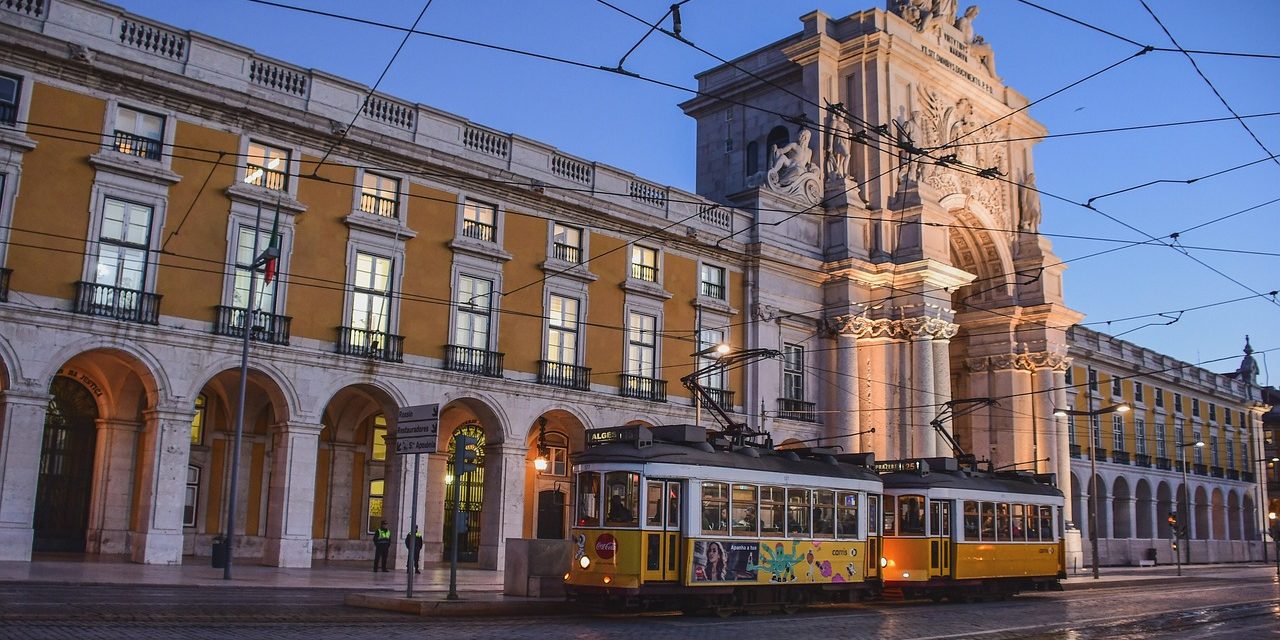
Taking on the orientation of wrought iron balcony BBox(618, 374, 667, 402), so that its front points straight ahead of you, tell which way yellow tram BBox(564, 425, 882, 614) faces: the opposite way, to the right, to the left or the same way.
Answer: to the right

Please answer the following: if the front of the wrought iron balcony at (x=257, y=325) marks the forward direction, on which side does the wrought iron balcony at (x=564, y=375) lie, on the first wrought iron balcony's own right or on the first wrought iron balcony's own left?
on the first wrought iron balcony's own left

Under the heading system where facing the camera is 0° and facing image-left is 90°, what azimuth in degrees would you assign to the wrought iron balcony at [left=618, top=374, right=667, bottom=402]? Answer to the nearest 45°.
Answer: approximately 315°

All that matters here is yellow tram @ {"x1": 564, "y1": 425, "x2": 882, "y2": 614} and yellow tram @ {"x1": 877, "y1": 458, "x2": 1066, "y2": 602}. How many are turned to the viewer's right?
0

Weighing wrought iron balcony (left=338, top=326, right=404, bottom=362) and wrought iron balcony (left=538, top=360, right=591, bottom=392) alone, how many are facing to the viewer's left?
0

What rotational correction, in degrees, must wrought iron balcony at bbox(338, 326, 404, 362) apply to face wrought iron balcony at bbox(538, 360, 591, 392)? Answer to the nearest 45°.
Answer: approximately 90° to its left

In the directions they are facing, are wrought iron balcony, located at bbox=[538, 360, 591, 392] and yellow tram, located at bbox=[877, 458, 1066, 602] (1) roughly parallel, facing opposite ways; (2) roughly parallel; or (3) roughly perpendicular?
roughly perpendicular

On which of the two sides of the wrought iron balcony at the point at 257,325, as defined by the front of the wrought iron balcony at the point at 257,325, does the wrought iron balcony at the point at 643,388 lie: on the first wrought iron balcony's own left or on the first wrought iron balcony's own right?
on the first wrought iron balcony's own left

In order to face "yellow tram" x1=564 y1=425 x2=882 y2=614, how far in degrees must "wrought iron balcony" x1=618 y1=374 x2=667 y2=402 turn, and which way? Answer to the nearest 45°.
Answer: approximately 45° to its right

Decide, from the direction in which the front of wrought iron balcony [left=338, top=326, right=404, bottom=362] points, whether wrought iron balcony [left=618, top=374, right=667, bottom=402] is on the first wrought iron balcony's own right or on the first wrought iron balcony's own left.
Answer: on the first wrought iron balcony's own left

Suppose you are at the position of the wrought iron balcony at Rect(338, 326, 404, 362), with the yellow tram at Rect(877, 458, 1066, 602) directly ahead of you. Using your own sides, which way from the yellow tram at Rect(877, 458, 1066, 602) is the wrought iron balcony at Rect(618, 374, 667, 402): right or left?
left

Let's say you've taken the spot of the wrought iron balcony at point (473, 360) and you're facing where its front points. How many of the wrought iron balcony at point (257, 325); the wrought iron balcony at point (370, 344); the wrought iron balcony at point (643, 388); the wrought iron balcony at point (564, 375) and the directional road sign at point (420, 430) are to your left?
2

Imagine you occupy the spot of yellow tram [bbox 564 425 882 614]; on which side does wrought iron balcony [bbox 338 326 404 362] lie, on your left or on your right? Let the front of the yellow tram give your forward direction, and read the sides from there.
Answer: on your right

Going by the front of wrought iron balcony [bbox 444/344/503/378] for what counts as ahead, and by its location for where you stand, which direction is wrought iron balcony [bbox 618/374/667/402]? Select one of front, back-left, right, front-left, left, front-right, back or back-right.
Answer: left

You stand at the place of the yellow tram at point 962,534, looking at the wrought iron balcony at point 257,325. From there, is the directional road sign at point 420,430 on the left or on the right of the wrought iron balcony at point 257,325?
left
